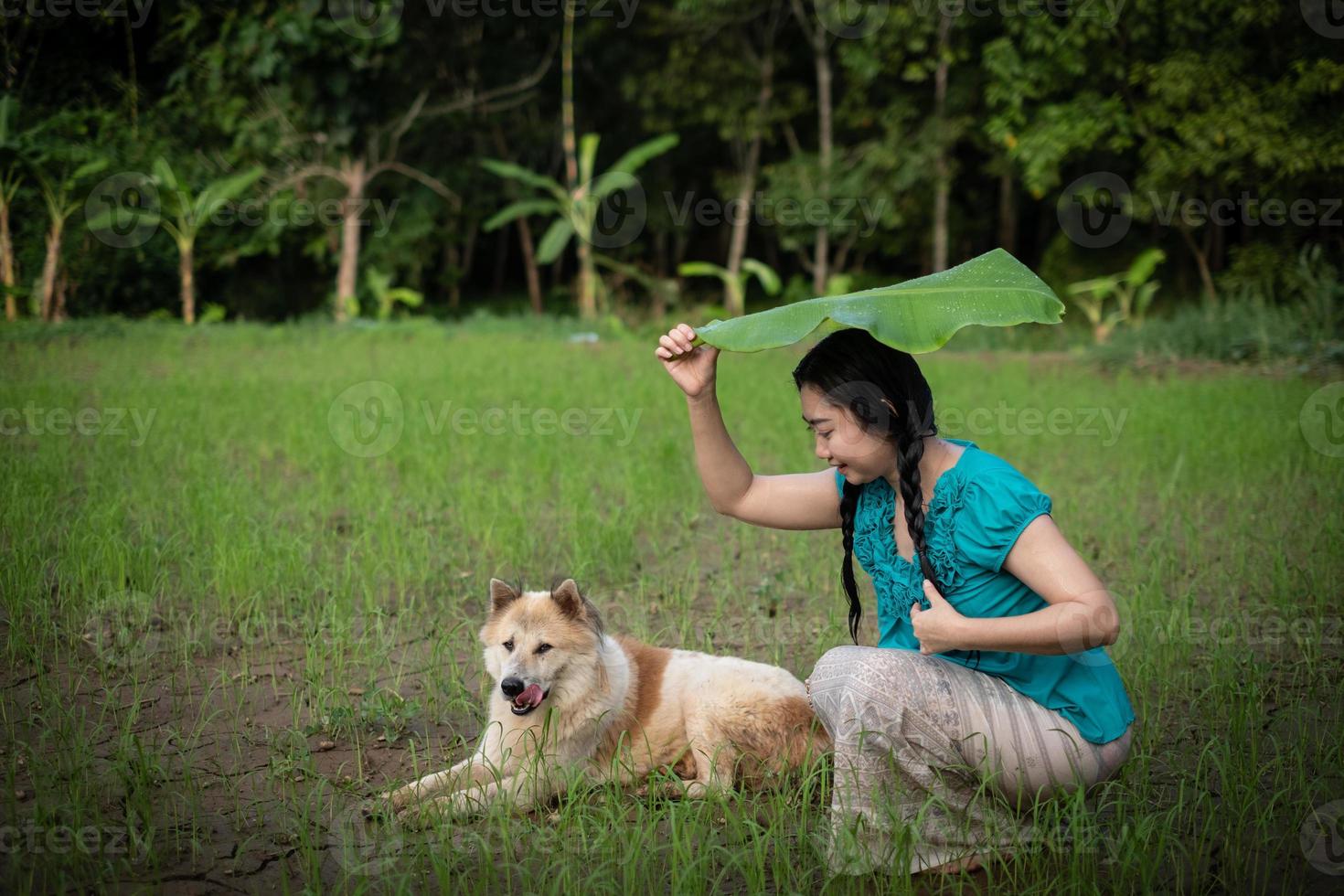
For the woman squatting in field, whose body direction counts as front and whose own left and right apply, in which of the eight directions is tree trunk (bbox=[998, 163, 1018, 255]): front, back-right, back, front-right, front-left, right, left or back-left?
back-right

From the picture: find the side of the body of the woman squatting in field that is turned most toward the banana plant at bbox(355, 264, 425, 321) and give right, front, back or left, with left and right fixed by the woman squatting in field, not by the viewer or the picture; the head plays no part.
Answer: right

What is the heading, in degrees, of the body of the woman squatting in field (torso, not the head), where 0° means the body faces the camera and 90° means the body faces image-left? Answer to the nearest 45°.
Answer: approximately 45°

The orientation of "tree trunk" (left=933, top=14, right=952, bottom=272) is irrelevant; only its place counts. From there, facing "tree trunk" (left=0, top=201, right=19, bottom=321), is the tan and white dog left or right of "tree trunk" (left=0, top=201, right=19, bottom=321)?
left

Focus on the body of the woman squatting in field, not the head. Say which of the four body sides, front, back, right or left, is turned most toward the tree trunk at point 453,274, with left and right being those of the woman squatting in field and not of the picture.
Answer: right

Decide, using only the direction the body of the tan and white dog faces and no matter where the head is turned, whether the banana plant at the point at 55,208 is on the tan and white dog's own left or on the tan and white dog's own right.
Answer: on the tan and white dog's own right

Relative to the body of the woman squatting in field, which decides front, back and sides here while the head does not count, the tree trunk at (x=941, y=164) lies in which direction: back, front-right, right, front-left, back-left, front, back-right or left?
back-right

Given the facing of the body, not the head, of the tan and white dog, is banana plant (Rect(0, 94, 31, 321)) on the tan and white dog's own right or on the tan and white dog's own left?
on the tan and white dog's own right

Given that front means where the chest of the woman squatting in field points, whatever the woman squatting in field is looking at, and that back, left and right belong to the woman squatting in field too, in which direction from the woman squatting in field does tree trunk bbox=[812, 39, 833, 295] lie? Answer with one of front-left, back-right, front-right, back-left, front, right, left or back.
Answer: back-right
